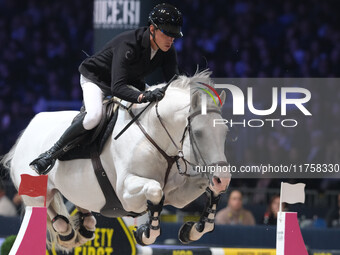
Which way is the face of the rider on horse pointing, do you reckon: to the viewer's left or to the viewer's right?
to the viewer's right

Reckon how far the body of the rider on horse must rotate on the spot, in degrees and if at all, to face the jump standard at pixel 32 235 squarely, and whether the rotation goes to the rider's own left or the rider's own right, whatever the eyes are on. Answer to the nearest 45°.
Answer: approximately 90° to the rider's own right

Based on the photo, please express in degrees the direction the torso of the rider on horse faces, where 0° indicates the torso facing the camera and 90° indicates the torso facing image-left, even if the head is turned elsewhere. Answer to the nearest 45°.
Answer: approximately 315°
